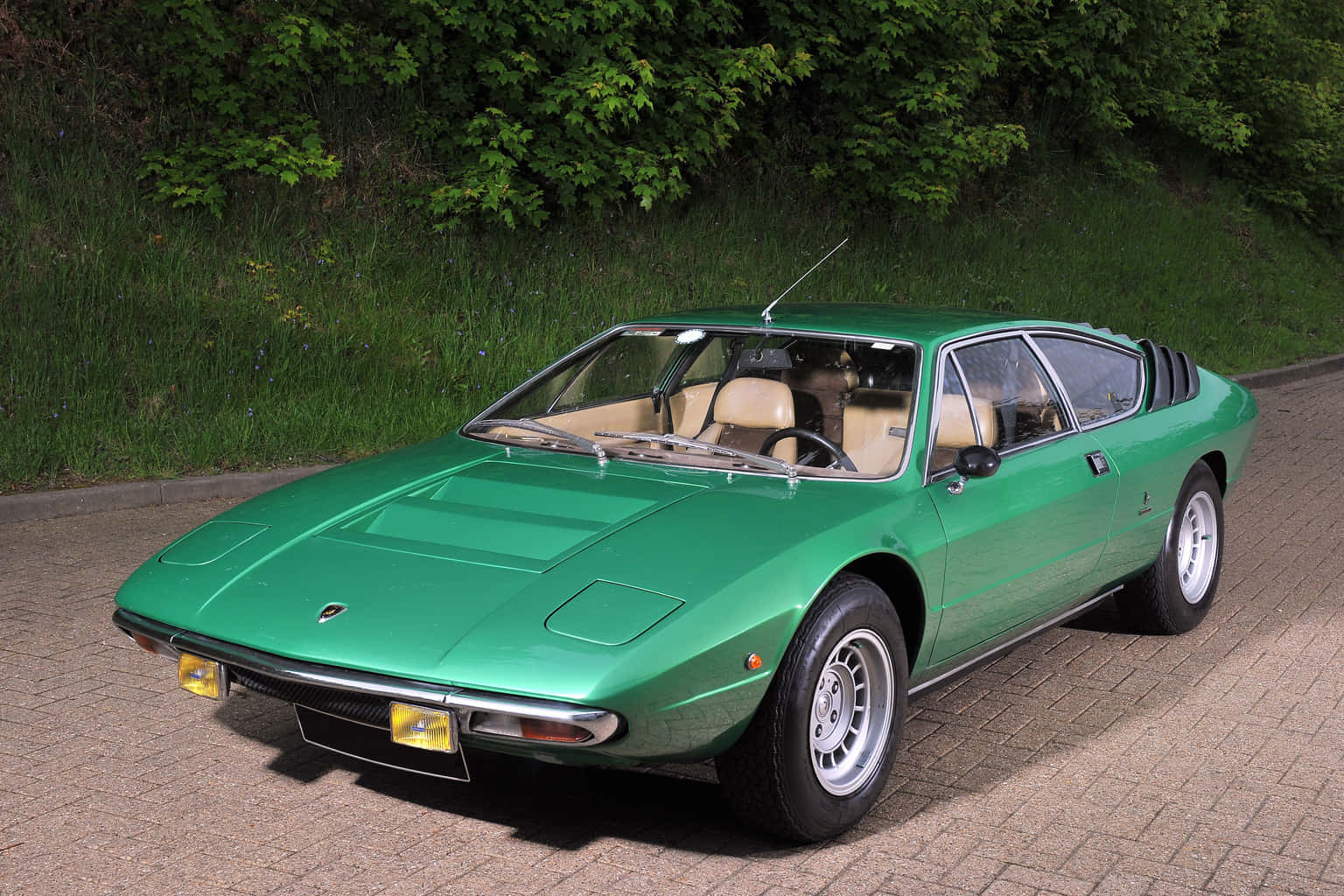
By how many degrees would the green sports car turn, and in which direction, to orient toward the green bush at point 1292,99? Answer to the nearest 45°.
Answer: approximately 180°

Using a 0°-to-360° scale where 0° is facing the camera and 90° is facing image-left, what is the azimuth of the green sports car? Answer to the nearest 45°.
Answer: approximately 45°
